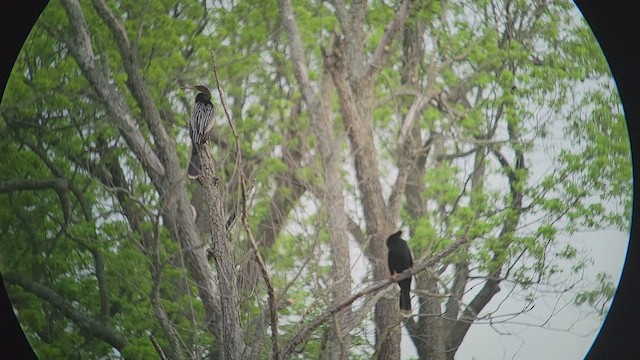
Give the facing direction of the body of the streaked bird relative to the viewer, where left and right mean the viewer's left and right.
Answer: facing away from the viewer

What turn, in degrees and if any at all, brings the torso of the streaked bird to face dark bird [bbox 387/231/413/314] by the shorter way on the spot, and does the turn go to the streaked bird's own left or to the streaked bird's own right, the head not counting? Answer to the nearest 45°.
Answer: approximately 45° to the streaked bird's own right
